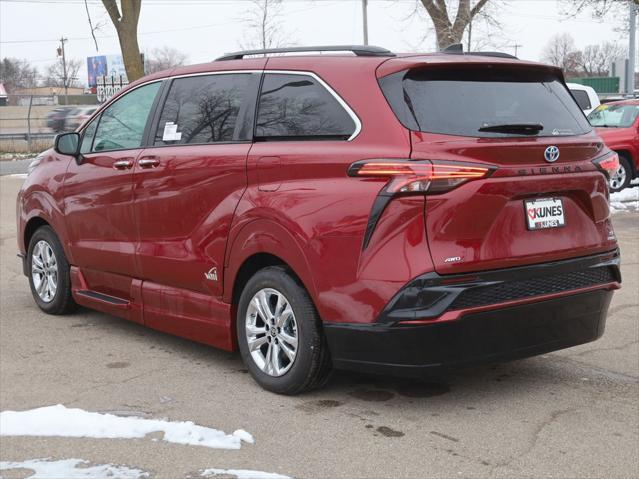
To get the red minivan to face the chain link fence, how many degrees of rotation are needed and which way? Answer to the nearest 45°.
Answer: approximately 45° to its right

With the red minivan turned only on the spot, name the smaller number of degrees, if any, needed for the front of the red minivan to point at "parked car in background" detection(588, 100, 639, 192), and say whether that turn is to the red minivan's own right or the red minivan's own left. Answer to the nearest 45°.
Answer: approximately 90° to the red minivan's own right

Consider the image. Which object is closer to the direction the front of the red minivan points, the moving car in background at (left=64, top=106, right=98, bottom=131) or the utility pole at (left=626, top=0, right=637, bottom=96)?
the moving car in background

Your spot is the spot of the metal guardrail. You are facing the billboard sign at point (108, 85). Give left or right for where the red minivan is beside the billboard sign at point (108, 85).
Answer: right

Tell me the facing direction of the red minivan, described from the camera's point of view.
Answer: facing away from the viewer and to the left of the viewer

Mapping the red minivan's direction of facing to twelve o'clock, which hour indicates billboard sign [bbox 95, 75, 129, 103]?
The billboard sign is roughly at 1 o'clock from the red minivan.

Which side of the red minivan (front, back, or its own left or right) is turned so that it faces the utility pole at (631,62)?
right

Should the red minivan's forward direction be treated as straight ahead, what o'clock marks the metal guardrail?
The metal guardrail is roughly at 1 o'clock from the red minivan.
